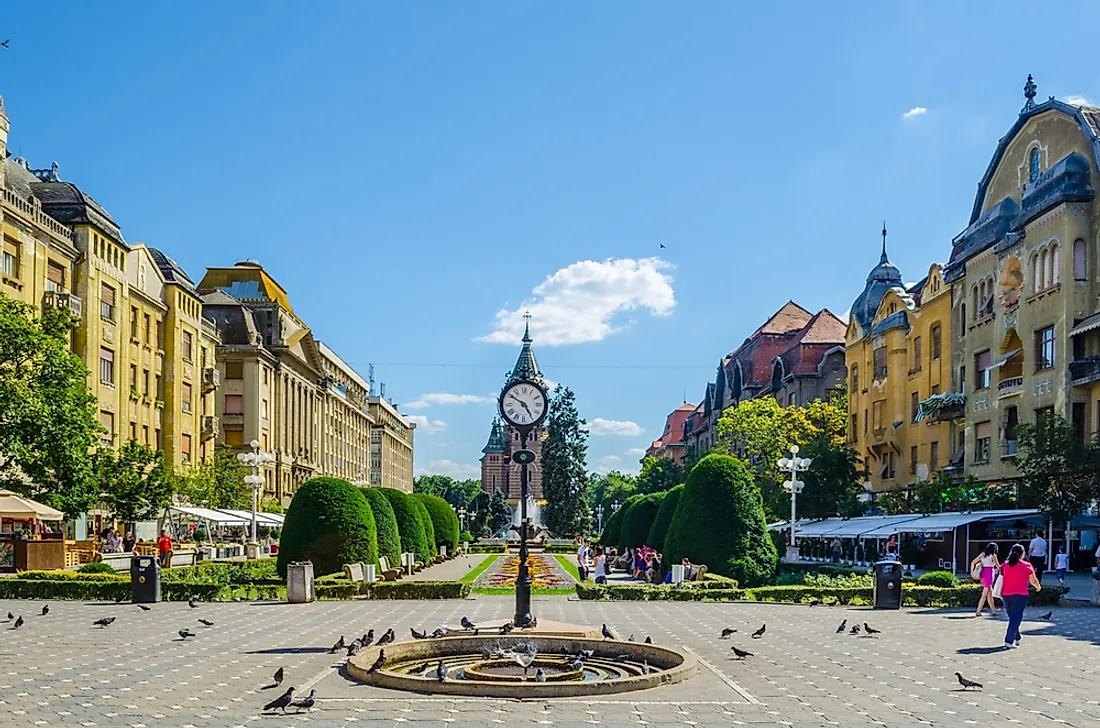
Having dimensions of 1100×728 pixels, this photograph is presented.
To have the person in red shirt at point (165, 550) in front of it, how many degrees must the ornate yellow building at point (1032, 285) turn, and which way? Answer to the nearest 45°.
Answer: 0° — it already faces them

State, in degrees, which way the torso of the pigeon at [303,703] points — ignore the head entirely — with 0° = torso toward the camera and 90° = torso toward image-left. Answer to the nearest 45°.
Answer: approximately 270°

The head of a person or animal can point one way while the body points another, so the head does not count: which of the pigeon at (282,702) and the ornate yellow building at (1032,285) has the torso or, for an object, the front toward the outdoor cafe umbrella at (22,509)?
the ornate yellow building

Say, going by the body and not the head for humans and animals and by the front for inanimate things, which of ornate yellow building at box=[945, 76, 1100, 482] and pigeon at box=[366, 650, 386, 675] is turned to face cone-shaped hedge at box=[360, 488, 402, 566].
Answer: the ornate yellow building

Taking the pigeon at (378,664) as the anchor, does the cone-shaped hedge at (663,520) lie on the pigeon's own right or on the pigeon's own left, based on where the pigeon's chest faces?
on the pigeon's own left
